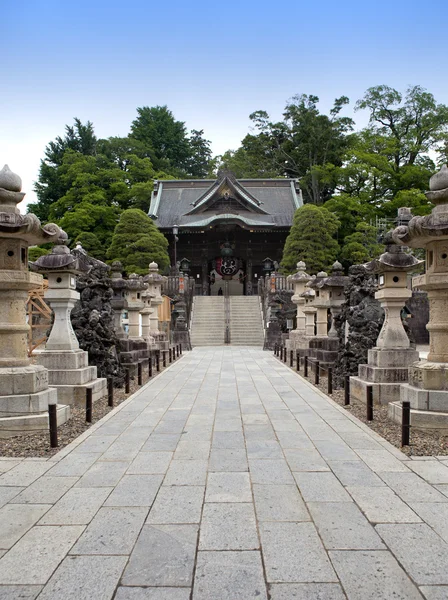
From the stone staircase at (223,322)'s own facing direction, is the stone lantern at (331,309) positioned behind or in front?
in front

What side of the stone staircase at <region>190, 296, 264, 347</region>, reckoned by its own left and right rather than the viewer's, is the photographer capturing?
front

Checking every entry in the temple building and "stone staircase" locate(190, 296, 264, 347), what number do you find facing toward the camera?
2

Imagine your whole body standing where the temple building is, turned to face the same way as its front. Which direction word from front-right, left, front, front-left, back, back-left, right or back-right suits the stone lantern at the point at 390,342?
front

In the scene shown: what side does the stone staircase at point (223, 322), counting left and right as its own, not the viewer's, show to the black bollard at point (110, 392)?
front

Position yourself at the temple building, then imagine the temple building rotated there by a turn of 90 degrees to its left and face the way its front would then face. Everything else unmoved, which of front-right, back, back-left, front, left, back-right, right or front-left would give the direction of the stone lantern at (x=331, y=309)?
right

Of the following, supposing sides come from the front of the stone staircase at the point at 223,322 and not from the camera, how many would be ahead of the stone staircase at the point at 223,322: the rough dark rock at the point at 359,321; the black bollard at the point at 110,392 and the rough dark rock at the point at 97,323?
3

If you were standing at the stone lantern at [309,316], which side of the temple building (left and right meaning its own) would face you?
front

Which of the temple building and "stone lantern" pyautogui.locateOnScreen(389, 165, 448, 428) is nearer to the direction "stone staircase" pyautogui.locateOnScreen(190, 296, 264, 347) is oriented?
the stone lantern

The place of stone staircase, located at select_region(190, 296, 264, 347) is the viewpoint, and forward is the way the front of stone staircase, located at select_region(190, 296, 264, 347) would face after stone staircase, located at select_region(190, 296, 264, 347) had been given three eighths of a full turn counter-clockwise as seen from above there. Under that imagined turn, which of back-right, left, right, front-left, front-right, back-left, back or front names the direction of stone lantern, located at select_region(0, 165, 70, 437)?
back-right

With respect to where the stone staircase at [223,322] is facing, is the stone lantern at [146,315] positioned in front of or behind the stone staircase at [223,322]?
in front

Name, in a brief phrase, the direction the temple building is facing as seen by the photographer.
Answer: facing the viewer

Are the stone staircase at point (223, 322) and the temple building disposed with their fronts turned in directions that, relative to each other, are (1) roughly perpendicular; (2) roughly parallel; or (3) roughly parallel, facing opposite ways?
roughly parallel

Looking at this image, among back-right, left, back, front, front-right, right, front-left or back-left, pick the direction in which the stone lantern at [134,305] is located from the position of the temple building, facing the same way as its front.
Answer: front

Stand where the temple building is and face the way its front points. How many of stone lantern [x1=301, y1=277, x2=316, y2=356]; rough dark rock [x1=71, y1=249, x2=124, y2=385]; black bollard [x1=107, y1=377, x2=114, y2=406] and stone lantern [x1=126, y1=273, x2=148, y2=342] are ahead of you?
4

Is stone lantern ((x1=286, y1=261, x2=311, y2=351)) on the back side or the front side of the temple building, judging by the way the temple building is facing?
on the front side
